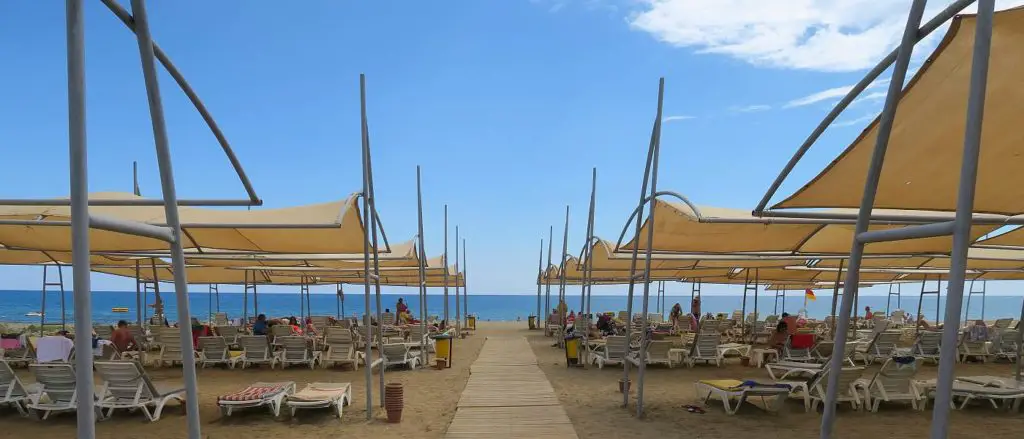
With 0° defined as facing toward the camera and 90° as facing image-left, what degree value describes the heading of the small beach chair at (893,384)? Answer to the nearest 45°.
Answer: approximately 135°

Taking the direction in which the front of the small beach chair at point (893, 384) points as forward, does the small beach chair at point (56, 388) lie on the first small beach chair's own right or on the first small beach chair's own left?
on the first small beach chair's own left

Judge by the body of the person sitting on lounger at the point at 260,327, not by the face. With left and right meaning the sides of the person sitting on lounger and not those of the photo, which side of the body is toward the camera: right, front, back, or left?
back

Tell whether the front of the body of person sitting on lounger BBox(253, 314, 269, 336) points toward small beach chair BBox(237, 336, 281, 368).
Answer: no

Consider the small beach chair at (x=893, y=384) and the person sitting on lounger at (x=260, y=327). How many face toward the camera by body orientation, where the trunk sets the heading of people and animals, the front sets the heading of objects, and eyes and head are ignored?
0

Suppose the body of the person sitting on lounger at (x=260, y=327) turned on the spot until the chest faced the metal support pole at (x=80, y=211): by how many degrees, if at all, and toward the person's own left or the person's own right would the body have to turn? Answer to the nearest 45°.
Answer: approximately 180°

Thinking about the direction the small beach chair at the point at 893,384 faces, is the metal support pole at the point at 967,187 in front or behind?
behind

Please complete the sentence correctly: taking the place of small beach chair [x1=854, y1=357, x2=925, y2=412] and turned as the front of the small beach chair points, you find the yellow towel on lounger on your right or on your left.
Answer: on your left

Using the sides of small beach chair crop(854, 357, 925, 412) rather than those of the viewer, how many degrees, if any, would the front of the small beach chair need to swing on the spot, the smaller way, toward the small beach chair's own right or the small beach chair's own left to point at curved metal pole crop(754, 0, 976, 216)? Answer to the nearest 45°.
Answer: approximately 135° to the small beach chair's own left
